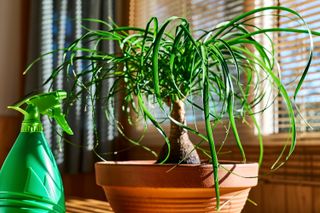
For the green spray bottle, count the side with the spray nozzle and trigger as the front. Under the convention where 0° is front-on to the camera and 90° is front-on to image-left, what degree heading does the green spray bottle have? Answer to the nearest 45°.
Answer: approximately 270°
